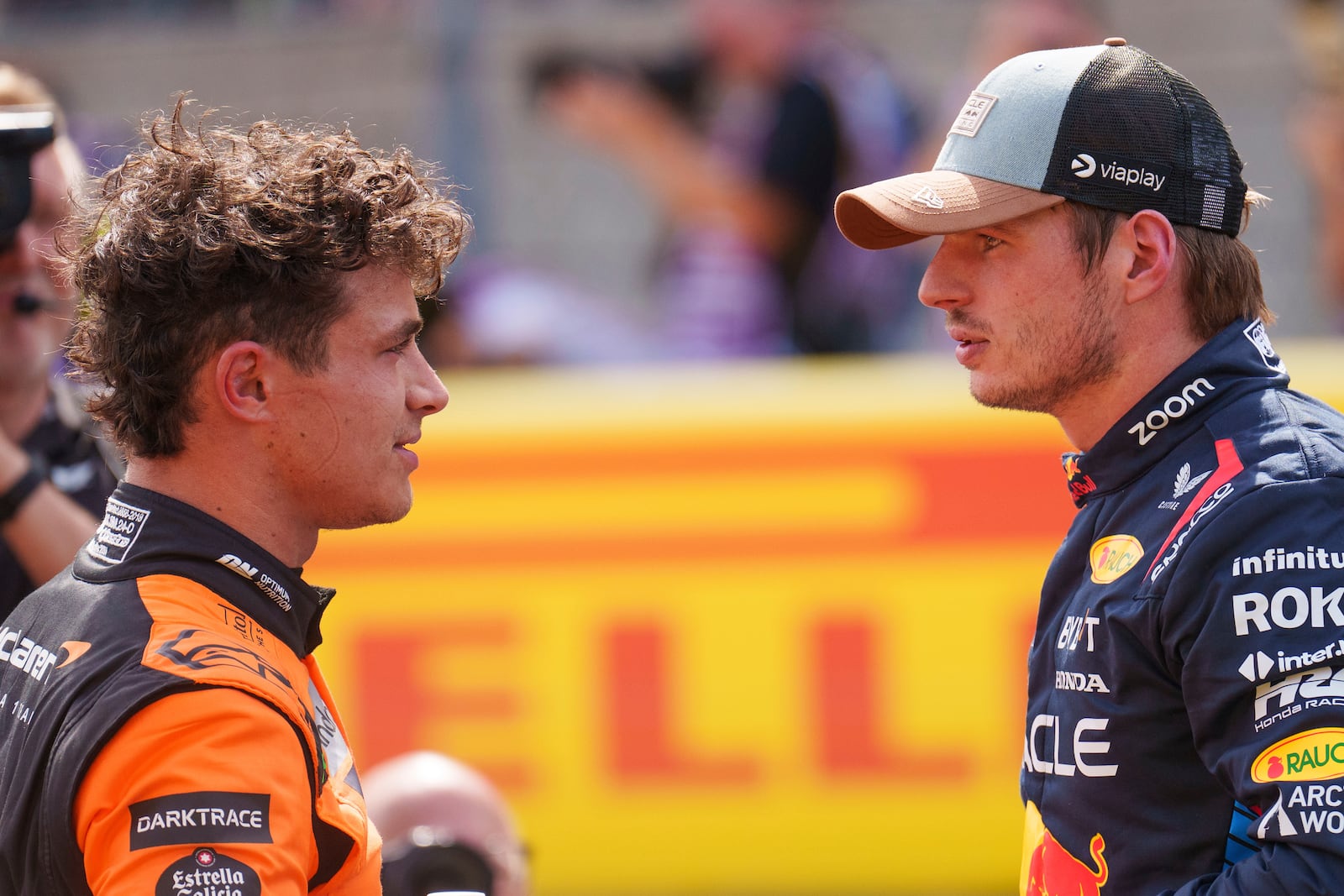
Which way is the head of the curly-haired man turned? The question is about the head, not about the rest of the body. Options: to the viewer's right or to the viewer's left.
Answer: to the viewer's right

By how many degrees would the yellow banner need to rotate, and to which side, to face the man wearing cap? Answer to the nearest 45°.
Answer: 0° — it already faces them

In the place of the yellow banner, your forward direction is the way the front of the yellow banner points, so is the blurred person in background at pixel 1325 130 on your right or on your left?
on your left

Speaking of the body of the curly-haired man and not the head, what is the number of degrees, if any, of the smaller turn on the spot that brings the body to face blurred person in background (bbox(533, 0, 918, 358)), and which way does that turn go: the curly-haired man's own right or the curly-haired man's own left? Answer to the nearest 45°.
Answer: approximately 45° to the curly-haired man's own left

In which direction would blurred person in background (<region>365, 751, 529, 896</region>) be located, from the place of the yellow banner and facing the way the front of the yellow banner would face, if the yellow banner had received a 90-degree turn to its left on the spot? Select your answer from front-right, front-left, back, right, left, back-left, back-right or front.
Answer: right

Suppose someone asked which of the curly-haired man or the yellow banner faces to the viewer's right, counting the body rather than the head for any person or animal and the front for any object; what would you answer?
the curly-haired man

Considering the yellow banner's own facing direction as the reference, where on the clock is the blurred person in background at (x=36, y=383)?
The blurred person in background is roughly at 1 o'clock from the yellow banner.

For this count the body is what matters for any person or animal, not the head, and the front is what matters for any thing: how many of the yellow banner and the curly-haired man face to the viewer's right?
1

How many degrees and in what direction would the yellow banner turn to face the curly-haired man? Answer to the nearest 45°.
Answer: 0° — it already faces them

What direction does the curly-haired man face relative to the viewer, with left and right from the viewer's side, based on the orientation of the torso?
facing to the right of the viewer

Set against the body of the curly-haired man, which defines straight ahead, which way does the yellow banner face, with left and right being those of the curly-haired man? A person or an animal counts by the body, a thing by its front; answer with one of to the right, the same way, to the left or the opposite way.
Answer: to the right

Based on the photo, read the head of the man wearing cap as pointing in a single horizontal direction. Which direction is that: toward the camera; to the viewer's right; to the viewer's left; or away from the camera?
to the viewer's left

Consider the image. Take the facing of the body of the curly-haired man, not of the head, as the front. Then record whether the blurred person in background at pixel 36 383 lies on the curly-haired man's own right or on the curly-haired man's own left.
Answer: on the curly-haired man's own left

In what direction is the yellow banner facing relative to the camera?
toward the camera

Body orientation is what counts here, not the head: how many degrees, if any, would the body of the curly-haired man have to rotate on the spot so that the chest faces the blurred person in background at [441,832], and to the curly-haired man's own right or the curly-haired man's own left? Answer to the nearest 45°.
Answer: approximately 90° to the curly-haired man's own left
